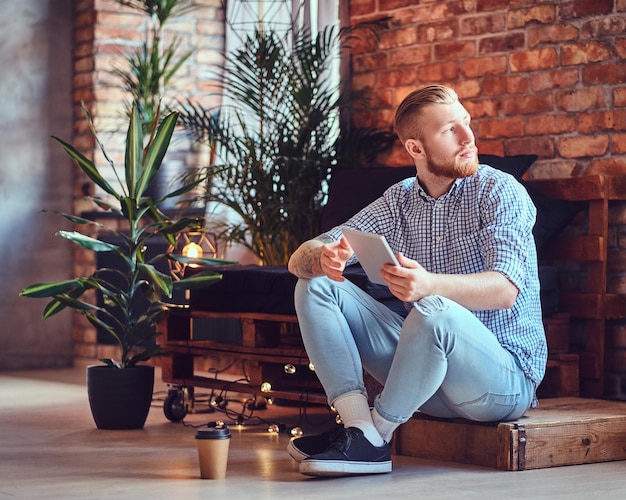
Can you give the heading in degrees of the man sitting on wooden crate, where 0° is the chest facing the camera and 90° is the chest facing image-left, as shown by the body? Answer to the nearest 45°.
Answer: approximately 45°

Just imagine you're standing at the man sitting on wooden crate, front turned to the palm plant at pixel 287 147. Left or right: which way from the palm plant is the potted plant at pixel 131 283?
left

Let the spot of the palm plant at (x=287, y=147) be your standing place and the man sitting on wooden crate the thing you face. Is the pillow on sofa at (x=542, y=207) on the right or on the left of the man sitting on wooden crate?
left

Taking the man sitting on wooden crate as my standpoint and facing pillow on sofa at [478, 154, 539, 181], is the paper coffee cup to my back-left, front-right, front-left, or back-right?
back-left

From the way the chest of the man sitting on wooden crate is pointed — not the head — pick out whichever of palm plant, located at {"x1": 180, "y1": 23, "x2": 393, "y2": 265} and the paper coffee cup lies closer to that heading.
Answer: the paper coffee cup

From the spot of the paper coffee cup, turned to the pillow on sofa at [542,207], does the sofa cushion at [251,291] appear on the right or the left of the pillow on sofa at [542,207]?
left

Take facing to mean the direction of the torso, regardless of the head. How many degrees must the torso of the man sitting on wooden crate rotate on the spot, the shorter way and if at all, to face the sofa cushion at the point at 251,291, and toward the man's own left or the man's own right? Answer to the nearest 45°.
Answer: approximately 90° to the man's own right

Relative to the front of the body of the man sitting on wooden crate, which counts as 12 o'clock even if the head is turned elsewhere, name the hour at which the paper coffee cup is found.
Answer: The paper coffee cup is roughly at 1 o'clock from the man sitting on wooden crate.

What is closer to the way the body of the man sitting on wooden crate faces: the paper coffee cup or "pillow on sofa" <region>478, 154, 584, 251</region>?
the paper coffee cup

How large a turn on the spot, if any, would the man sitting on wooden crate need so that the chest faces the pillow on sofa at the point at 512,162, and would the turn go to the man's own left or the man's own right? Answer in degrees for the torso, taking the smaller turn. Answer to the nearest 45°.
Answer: approximately 135° to the man's own right

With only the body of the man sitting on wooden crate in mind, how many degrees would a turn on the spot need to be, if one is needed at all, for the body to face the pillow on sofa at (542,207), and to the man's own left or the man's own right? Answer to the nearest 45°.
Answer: approximately 135° to the man's own right

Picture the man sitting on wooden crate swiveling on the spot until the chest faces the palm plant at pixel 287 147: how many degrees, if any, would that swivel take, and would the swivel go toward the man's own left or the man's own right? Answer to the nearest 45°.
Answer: approximately 135° to the man's own right

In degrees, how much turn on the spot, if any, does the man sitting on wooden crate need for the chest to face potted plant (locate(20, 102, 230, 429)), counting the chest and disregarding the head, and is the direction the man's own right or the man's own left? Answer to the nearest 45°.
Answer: approximately 90° to the man's own right

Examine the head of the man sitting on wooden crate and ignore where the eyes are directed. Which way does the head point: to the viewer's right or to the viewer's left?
to the viewer's right
